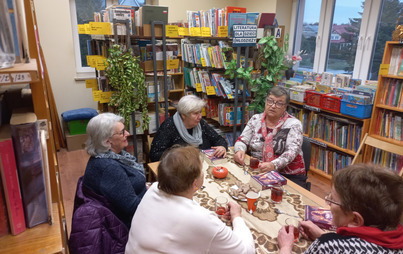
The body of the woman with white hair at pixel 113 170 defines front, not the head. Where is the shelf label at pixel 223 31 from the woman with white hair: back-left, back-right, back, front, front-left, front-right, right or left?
front-left

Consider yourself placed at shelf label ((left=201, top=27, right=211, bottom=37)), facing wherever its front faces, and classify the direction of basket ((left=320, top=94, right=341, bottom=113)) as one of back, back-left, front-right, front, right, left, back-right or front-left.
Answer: left

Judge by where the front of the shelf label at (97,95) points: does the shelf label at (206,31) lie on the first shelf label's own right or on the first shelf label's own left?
on the first shelf label's own left

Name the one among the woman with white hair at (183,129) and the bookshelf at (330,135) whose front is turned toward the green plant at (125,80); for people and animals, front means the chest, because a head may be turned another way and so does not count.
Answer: the bookshelf

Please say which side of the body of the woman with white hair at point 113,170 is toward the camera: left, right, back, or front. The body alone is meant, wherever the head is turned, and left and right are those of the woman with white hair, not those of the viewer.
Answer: right

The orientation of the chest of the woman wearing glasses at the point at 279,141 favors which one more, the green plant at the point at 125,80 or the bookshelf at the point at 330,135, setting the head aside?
the green plant

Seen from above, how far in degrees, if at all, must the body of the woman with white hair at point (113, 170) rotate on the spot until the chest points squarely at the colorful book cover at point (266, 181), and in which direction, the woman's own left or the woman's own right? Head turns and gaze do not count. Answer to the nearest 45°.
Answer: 0° — they already face it

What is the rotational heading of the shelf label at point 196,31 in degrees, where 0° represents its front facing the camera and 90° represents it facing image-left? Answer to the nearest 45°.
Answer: approximately 0°

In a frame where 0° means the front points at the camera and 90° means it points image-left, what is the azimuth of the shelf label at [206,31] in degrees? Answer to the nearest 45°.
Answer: approximately 0°

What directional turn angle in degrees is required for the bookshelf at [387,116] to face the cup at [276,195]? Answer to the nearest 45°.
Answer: approximately 45° to its left

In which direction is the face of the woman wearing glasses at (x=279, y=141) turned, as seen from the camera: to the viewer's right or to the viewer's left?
to the viewer's left

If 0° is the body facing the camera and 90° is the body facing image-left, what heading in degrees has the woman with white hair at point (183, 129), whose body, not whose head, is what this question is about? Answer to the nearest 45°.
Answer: approximately 315°

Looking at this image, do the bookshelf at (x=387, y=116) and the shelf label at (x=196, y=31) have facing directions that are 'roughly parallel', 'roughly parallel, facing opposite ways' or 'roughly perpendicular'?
roughly perpendicular

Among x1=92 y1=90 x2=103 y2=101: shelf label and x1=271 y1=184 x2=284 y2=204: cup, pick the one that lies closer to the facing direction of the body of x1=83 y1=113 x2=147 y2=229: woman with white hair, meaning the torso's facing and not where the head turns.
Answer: the cup

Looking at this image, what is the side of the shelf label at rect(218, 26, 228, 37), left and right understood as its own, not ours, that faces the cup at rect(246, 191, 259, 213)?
front
